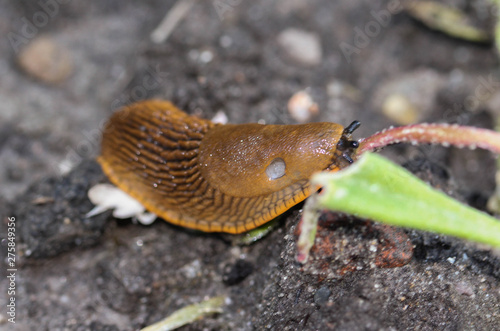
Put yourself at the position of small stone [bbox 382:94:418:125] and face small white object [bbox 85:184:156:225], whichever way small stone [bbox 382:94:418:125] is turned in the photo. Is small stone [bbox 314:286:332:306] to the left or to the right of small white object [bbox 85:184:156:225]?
left

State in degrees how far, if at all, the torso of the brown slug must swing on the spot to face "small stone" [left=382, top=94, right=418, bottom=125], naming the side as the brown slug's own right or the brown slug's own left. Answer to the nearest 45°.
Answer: approximately 45° to the brown slug's own left

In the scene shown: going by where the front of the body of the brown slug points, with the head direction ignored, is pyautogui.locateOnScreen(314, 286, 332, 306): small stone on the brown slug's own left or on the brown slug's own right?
on the brown slug's own right

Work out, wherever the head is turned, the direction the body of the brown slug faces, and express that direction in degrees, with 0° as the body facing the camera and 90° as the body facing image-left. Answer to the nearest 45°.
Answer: approximately 270°

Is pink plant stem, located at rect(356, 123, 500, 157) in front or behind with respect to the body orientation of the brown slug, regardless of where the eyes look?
in front

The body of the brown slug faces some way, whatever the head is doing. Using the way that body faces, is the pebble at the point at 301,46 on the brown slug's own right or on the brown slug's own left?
on the brown slug's own left

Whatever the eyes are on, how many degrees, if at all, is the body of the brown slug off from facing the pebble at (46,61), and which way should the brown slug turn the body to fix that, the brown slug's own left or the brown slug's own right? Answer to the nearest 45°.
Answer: approximately 135° to the brown slug's own left

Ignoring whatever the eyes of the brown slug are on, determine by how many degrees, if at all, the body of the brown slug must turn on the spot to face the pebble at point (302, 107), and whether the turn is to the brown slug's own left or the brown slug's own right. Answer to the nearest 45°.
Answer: approximately 45° to the brown slug's own left

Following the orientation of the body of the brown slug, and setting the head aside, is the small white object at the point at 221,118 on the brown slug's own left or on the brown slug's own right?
on the brown slug's own left

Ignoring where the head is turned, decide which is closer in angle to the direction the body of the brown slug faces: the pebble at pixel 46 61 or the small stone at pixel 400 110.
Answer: the small stone
